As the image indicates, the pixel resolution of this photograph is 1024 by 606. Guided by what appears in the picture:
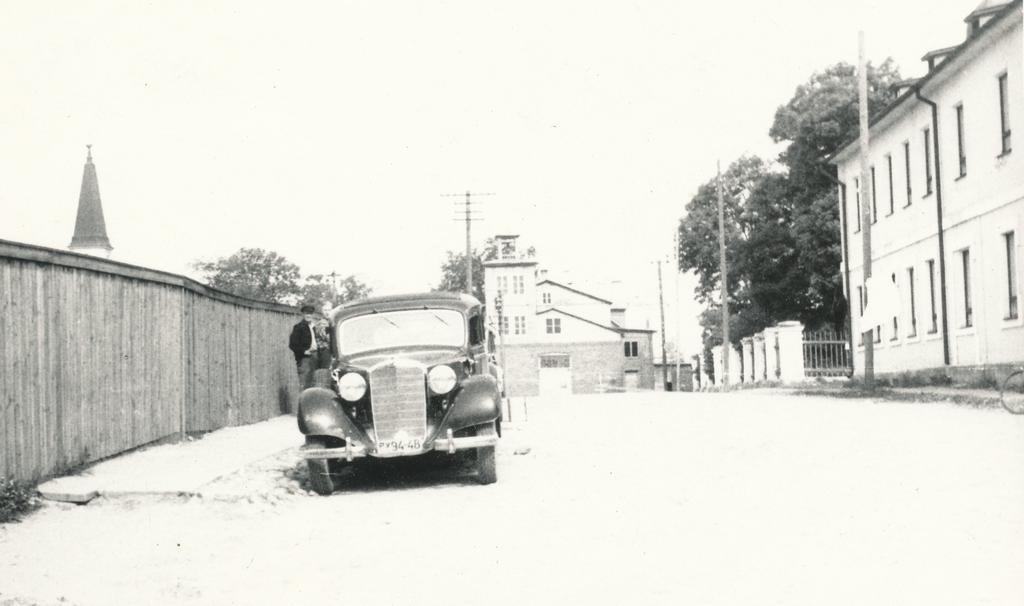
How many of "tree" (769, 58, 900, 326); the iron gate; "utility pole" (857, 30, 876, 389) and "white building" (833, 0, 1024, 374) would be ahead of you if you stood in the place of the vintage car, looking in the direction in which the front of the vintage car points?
0

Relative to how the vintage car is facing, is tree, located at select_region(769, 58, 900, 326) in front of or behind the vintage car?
behind

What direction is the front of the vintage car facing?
toward the camera

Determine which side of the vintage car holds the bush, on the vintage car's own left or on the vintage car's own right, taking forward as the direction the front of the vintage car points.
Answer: on the vintage car's own right

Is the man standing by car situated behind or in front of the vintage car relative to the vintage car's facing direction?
behind

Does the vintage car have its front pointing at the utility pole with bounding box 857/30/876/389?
no

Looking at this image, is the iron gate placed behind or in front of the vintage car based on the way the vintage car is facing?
behind

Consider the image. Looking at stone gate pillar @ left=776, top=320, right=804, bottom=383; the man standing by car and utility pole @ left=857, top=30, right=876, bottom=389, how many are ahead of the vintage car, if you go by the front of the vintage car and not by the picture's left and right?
0

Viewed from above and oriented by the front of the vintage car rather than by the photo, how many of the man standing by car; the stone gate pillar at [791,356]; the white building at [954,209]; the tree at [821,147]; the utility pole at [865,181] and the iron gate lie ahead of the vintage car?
0

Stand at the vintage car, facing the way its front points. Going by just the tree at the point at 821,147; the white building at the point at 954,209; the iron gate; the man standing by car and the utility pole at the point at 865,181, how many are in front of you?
0
